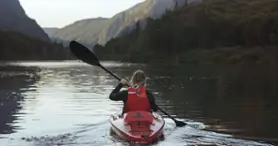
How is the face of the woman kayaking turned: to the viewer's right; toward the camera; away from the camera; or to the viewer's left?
away from the camera

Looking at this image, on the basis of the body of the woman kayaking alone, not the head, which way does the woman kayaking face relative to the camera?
away from the camera
